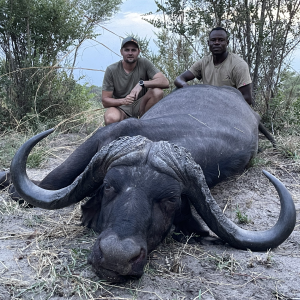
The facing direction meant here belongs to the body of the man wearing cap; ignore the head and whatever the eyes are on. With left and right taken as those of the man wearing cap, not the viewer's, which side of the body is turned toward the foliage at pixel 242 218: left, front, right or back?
front

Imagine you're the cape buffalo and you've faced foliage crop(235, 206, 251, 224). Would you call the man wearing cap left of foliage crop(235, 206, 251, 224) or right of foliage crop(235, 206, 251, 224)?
left

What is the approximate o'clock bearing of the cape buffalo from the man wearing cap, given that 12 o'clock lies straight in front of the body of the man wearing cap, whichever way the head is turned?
The cape buffalo is roughly at 12 o'clock from the man wearing cap.

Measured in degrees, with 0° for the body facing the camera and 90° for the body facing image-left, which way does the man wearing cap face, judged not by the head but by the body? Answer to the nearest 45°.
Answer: approximately 0°
